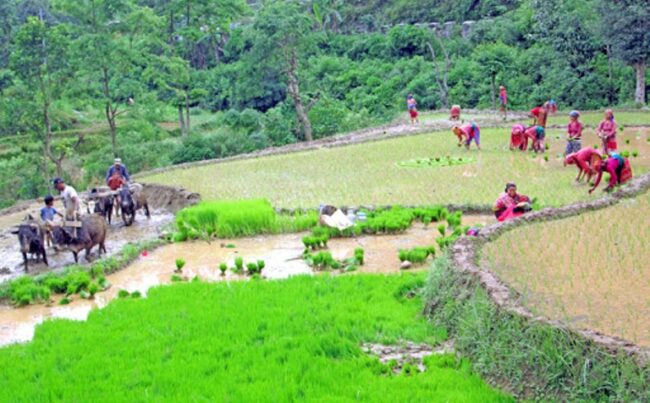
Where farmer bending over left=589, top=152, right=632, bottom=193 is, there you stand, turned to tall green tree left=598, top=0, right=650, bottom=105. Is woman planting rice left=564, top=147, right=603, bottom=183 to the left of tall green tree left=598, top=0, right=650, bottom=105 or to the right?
left

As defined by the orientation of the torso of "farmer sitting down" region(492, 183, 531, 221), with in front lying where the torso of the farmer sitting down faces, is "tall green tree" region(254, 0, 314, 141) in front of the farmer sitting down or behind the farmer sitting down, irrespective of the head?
behind

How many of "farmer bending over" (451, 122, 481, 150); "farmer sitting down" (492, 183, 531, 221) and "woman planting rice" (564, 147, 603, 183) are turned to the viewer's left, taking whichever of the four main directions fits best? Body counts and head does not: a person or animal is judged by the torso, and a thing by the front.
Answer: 2

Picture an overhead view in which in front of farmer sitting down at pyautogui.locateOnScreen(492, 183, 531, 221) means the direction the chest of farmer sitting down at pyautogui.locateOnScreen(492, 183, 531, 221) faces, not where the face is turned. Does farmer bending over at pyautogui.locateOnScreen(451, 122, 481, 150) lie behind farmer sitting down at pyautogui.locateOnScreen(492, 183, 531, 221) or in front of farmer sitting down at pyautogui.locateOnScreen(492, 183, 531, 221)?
behind

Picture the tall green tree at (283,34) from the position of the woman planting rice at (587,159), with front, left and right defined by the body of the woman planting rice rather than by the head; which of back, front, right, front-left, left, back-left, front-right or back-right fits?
front-right

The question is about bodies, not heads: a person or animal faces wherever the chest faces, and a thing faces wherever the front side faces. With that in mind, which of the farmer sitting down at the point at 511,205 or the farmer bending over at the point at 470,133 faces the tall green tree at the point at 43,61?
the farmer bending over at the point at 470,133

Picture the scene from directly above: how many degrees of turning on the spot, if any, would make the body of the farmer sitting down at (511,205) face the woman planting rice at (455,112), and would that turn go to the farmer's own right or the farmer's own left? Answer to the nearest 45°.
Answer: approximately 180°

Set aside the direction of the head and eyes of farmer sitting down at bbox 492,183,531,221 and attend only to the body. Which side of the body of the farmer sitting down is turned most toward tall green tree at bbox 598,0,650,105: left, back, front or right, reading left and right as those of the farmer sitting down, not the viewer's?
back

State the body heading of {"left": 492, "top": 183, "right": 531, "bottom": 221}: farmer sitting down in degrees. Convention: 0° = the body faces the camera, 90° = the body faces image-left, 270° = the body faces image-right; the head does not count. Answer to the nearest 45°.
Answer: approximately 0°

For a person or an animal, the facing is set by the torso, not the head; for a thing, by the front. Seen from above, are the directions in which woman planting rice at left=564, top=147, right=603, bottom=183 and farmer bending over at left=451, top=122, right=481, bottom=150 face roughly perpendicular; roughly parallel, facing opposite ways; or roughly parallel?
roughly parallel

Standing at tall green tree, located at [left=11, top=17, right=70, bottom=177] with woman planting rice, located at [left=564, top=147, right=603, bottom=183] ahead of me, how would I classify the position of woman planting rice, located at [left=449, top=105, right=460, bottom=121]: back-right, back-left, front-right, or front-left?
front-left

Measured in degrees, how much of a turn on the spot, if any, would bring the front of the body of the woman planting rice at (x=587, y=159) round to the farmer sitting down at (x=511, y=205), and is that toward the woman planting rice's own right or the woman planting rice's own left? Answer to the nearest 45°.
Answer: approximately 90° to the woman planting rice's own left

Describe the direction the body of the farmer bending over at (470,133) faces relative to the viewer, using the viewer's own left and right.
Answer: facing to the left of the viewer

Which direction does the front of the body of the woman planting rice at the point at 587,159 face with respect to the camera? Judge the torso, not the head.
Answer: to the viewer's left
